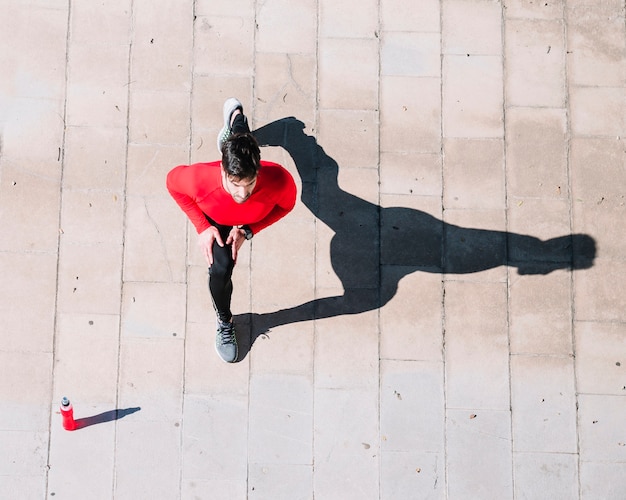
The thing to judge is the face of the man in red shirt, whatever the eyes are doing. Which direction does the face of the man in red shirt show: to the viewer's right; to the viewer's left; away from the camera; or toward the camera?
toward the camera

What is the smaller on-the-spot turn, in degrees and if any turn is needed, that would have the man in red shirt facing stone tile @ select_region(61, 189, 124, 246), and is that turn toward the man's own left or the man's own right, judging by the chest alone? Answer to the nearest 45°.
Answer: approximately 135° to the man's own right

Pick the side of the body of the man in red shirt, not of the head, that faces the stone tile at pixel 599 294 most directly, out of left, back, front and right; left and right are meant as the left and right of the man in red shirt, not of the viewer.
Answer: left

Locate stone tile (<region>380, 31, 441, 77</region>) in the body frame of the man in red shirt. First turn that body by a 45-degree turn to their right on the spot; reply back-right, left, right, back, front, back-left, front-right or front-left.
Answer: back

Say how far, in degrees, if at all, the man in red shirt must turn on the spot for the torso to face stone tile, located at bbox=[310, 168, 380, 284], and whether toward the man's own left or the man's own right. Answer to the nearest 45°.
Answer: approximately 135° to the man's own left

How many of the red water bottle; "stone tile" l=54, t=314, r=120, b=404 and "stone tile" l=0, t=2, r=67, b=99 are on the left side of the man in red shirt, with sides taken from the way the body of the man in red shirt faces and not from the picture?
0

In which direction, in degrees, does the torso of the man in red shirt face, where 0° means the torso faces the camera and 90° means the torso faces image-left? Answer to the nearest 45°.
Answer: approximately 0°

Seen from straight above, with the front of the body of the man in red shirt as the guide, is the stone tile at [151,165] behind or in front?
behind

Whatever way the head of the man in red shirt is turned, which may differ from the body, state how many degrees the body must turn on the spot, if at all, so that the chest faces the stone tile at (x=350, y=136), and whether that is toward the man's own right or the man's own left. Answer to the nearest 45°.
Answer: approximately 135° to the man's own left
